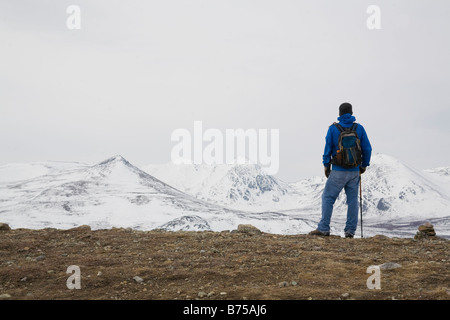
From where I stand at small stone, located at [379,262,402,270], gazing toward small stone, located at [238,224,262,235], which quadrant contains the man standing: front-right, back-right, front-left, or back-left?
front-right

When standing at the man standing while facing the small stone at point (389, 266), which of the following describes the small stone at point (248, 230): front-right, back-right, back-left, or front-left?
back-right

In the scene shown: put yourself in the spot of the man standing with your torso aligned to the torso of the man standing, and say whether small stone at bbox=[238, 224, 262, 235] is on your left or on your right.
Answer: on your left

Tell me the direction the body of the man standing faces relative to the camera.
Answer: away from the camera

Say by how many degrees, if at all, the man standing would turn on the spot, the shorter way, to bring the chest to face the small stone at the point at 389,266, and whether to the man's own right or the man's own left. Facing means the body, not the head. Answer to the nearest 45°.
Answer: approximately 180°
